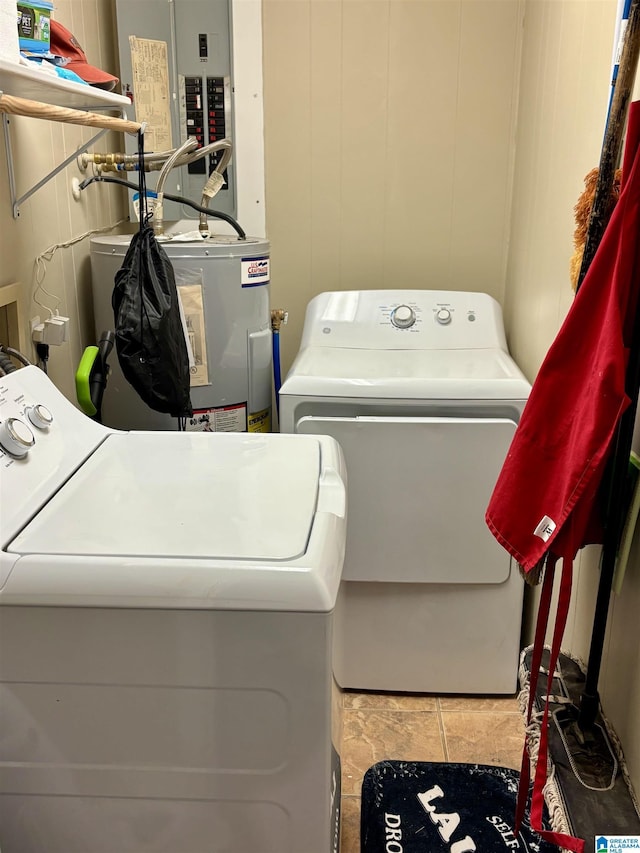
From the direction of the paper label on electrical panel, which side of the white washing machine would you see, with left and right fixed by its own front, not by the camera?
left

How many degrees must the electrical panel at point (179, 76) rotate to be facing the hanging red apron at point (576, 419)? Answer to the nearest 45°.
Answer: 0° — it already faces it

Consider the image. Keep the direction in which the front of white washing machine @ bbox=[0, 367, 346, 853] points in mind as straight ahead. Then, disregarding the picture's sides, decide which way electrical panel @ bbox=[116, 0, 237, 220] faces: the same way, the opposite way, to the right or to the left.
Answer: to the right

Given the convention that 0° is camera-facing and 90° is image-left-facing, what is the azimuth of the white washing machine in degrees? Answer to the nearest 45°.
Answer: approximately 270°

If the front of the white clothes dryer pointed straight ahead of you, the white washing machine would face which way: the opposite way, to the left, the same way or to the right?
to the left

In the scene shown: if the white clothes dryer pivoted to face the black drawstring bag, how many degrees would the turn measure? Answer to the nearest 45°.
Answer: approximately 90° to its right

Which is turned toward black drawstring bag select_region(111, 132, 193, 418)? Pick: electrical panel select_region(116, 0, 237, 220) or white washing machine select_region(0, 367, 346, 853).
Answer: the electrical panel

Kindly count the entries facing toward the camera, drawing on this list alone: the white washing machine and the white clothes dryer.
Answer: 1

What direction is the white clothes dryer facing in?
toward the camera

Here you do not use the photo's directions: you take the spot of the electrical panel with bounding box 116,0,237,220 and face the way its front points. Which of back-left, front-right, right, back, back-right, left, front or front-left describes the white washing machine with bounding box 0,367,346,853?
front

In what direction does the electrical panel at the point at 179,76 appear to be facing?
toward the camera

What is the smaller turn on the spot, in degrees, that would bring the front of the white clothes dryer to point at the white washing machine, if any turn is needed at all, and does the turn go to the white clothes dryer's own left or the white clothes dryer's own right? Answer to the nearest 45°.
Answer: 0° — it already faces it

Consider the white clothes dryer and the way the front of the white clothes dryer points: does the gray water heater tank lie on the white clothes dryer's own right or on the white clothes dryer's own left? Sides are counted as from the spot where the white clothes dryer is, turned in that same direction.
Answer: on the white clothes dryer's own right
